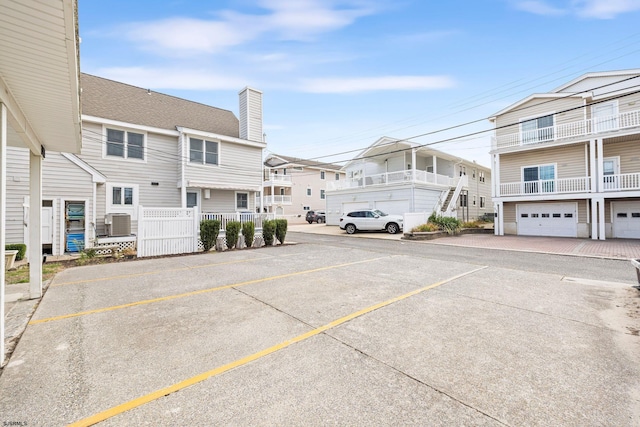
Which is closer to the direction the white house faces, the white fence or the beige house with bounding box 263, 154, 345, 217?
the white fence

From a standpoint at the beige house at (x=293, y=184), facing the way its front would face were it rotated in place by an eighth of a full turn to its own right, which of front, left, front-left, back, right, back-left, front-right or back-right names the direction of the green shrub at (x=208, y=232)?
left

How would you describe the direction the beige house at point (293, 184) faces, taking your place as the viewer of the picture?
facing the viewer and to the left of the viewer

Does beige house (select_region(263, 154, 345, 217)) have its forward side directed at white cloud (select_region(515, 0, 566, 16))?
no

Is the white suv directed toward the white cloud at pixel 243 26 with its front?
no

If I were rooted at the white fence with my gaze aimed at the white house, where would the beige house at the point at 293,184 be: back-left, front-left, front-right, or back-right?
front-left

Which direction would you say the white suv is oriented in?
to the viewer's right

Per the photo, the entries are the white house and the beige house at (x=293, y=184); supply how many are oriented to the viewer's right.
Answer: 0

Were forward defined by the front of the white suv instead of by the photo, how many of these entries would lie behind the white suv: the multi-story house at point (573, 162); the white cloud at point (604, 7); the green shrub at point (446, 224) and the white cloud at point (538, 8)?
0

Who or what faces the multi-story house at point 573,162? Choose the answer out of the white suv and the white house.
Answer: the white suv

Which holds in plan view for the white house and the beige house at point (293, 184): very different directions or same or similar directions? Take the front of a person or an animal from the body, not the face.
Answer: same or similar directions

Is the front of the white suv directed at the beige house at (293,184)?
no

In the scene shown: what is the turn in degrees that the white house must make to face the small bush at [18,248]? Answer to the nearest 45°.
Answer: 0° — it already faces it
